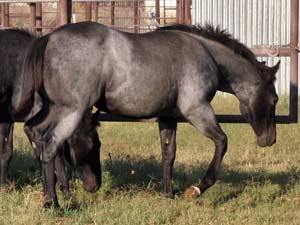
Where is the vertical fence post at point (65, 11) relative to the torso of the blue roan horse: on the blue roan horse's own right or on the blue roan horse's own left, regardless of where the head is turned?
on the blue roan horse's own left

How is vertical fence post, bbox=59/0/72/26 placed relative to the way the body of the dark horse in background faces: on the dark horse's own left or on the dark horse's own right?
on the dark horse's own left

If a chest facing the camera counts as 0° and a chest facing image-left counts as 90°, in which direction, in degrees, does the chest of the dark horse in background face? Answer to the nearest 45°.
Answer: approximately 270°

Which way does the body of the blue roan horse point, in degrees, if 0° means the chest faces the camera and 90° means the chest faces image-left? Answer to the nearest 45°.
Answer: approximately 270°

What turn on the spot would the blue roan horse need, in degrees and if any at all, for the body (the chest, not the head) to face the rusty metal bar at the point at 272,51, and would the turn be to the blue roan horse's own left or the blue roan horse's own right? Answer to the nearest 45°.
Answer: approximately 45° to the blue roan horse's own left
